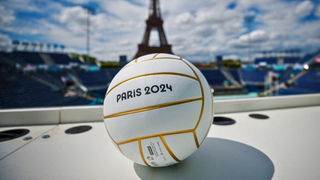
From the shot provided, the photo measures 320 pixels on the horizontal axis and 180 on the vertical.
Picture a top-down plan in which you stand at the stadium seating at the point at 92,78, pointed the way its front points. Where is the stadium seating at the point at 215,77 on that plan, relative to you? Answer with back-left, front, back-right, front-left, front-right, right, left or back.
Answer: left

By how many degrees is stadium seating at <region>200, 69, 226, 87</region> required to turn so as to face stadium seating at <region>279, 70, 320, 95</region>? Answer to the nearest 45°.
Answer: approximately 45° to its left

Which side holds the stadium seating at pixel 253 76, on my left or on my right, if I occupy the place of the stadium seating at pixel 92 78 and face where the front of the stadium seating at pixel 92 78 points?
on my left

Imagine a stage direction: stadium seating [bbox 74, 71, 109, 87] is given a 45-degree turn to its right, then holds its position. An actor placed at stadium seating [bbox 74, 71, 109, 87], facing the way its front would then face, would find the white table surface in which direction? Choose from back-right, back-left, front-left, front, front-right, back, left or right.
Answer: front-left

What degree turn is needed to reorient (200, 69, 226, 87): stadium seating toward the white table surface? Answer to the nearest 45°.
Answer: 0° — it already faces it

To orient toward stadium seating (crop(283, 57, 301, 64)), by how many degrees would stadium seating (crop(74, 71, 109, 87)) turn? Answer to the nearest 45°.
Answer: approximately 90° to its left

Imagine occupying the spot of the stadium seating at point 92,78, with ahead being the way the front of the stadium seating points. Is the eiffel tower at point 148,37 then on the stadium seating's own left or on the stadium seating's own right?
on the stadium seating's own left

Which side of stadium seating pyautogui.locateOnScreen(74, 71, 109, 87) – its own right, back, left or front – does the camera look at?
front

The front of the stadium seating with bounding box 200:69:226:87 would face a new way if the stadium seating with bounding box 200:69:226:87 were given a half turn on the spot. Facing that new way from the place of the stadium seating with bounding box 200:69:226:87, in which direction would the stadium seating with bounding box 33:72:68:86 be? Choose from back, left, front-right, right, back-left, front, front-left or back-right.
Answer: back-left

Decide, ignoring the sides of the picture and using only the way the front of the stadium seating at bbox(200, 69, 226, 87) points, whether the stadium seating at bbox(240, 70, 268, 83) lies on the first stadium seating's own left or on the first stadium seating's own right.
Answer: on the first stadium seating's own left

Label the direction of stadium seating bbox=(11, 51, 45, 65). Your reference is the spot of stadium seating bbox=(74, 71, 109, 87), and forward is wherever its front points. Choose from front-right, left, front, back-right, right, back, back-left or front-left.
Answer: back-right

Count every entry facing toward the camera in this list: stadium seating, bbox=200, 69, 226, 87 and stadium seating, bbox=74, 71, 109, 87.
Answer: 2

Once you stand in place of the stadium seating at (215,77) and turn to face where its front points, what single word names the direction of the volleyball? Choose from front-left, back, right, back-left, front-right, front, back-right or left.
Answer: front
